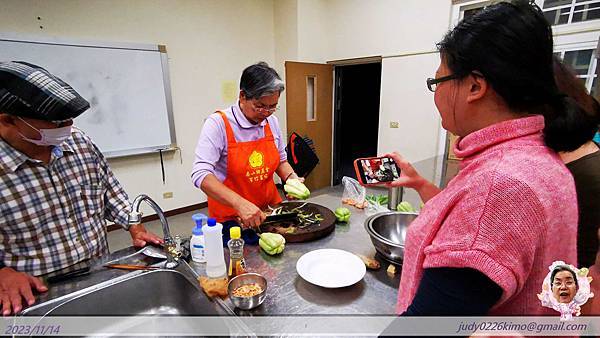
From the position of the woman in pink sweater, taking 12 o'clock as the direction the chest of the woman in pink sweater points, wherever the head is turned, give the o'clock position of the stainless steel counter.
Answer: The stainless steel counter is roughly at 11 o'clock from the woman in pink sweater.

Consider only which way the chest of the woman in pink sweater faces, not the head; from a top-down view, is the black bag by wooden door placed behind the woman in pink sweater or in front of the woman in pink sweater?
in front

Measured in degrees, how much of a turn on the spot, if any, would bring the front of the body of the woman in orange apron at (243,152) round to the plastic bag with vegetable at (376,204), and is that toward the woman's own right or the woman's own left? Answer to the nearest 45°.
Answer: approximately 45° to the woman's own left

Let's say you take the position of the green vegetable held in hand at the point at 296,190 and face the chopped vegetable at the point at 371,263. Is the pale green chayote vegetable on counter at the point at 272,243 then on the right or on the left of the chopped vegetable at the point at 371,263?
right

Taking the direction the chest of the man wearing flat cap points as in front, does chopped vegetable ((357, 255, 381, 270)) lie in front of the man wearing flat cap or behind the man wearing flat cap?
in front

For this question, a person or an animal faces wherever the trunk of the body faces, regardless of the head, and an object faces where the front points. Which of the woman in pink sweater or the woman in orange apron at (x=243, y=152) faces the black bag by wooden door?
the woman in pink sweater

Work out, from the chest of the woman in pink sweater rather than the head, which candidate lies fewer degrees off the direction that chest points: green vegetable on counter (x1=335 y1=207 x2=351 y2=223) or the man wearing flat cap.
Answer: the green vegetable on counter

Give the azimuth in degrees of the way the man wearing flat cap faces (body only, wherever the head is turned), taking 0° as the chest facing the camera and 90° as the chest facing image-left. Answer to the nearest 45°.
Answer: approximately 315°

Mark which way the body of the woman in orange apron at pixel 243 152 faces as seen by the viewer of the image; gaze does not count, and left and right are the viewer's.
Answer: facing the viewer and to the right of the viewer

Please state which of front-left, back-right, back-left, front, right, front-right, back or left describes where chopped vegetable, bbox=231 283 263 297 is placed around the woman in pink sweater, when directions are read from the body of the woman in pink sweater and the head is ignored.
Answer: front-left

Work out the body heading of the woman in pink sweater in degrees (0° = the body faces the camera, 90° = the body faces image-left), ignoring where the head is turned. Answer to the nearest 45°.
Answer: approximately 135°

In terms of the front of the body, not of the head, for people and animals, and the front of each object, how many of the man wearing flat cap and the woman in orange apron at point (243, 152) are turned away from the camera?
0

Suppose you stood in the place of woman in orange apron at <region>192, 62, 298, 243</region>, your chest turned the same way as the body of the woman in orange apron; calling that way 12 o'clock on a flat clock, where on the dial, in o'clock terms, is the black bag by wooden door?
The black bag by wooden door is roughly at 8 o'clock from the woman in orange apron.
